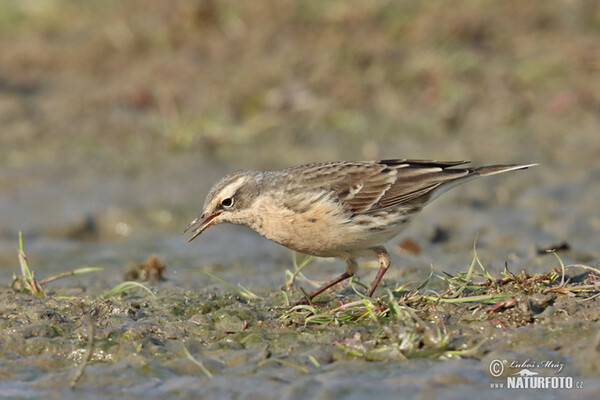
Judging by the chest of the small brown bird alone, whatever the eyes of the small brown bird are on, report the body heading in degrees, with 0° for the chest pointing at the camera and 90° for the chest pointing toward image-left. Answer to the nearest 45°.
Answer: approximately 90°
